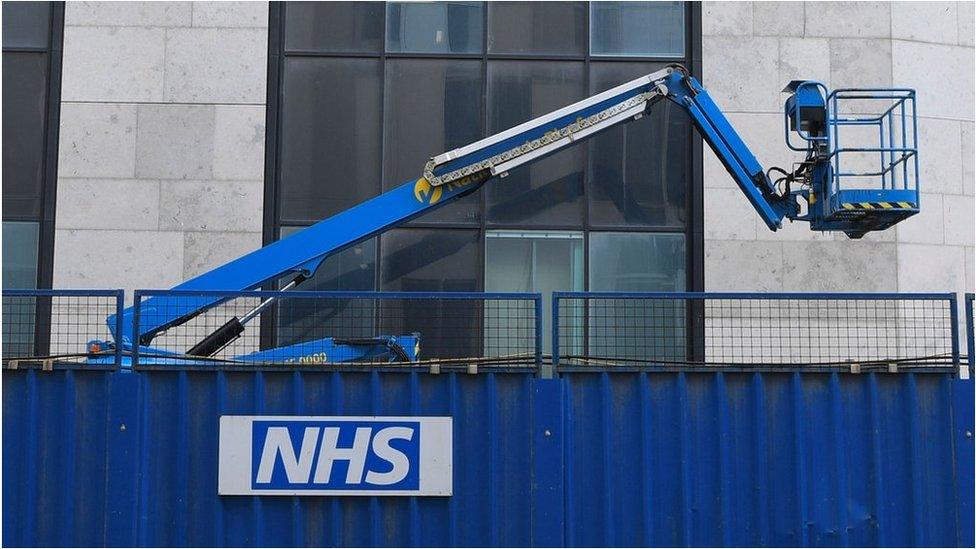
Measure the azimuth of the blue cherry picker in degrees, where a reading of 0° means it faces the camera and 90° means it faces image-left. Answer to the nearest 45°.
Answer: approximately 270°

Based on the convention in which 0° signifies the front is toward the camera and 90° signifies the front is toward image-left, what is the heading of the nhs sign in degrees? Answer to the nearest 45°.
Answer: approximately 0°

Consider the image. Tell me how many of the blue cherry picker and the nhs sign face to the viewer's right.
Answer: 1

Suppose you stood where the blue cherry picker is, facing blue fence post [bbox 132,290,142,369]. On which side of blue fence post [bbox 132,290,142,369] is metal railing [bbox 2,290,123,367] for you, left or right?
right

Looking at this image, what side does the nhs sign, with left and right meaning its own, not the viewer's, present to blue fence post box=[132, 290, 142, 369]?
right

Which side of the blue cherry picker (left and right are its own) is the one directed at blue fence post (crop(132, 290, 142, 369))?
back

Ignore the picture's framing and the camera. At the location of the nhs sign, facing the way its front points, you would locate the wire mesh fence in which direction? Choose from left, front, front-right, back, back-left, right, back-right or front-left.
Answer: back-left

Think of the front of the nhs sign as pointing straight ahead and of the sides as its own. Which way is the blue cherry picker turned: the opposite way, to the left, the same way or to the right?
to the left

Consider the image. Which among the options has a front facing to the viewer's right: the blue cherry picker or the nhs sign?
the blue cherry picker

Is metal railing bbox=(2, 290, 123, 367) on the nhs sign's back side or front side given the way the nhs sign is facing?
on the back side
